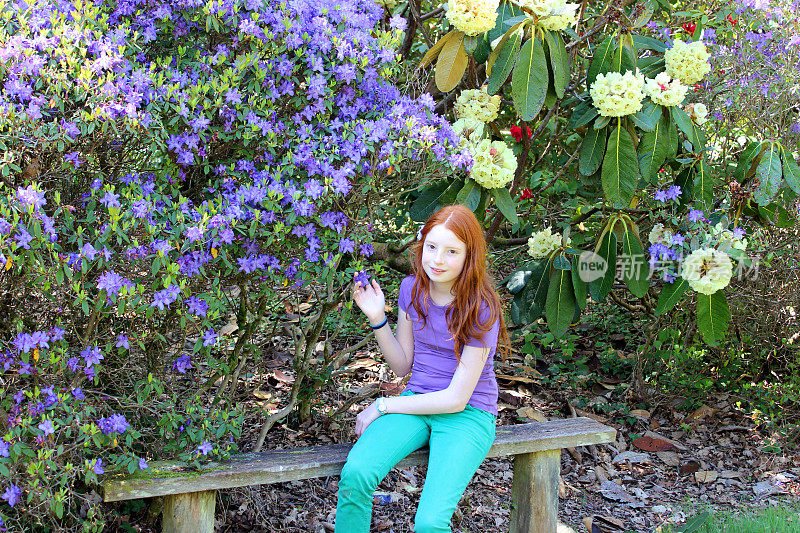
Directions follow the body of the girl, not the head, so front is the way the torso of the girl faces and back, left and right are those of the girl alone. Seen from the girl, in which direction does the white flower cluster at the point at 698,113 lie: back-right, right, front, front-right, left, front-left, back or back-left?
back

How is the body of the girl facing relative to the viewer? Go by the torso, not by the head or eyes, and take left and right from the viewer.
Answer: facing the viewer and to the left of the viewer

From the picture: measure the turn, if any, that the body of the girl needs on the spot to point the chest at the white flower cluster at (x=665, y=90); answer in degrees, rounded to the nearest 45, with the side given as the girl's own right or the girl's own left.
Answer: approximately 180°

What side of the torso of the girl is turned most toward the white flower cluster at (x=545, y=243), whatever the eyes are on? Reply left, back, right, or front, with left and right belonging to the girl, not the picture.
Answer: back

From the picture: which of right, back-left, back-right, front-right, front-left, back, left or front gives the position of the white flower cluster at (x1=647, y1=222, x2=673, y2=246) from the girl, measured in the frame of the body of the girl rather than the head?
back
